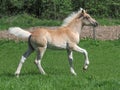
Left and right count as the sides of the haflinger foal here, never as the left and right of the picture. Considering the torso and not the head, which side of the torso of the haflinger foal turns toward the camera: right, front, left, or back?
right
